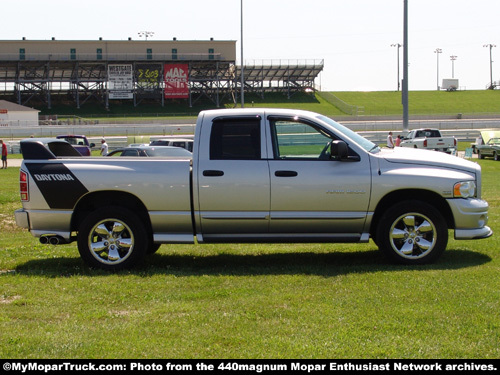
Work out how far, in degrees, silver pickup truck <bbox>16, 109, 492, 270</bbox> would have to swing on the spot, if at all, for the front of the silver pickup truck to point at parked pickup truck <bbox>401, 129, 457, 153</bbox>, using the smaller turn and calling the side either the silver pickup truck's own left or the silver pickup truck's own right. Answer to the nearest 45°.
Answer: approximately 90° to the silver pickup truck's own left

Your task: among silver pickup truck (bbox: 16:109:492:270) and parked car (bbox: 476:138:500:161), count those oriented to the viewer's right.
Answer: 1

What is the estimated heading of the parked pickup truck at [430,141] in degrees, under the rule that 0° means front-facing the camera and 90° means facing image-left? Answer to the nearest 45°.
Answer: approximately 135°

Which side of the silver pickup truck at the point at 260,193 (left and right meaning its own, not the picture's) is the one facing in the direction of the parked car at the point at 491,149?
left

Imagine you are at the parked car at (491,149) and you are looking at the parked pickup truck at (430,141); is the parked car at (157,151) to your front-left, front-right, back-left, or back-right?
front-left

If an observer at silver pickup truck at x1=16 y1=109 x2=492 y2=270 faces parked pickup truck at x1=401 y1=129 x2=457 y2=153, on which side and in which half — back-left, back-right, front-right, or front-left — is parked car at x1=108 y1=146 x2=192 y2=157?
front-left

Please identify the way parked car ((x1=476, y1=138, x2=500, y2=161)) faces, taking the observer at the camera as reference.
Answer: facing the viewer and to the left of the viewer

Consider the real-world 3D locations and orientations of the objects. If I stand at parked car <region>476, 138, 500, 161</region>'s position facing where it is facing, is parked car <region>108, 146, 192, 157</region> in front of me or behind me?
in front

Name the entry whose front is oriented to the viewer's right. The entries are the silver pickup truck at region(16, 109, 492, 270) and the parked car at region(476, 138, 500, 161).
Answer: the silver pickup truck

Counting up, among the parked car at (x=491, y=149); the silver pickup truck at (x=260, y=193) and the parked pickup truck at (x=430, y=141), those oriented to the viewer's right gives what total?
1

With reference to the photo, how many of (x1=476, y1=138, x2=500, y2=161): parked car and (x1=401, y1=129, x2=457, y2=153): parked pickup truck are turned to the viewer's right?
0

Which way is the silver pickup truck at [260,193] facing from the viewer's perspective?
to the viewer's right

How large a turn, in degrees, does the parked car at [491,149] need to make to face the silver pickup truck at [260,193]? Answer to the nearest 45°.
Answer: approximately 45° to its left
